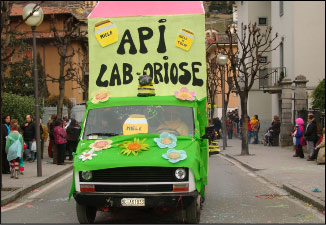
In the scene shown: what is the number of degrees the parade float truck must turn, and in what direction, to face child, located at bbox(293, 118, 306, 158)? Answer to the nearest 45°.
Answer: approximately 135° to its left

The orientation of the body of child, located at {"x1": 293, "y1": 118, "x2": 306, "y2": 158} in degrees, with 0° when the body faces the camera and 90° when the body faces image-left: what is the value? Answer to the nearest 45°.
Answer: approximately 90°

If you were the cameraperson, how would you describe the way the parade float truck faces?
facing the viewer

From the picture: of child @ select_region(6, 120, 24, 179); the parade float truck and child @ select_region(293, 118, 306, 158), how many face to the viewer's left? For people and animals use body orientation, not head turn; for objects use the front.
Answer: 1

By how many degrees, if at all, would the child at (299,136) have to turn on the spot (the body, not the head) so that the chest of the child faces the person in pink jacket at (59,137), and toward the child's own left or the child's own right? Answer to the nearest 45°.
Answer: approximately 45° to the child's own left

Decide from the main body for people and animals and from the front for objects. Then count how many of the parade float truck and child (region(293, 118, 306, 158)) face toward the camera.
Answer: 1

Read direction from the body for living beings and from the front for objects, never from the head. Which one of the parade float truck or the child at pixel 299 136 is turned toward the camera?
the parade float truck

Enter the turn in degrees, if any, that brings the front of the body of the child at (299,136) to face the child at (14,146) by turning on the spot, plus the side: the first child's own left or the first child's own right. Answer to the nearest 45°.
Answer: approximately 45° to the first child's own left
